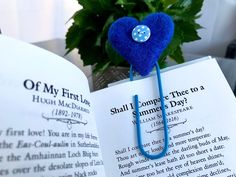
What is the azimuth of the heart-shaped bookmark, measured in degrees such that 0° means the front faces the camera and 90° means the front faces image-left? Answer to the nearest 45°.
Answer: approximately 0°

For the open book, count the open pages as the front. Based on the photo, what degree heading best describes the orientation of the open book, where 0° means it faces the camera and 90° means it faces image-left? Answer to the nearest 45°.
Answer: approximately 0°
